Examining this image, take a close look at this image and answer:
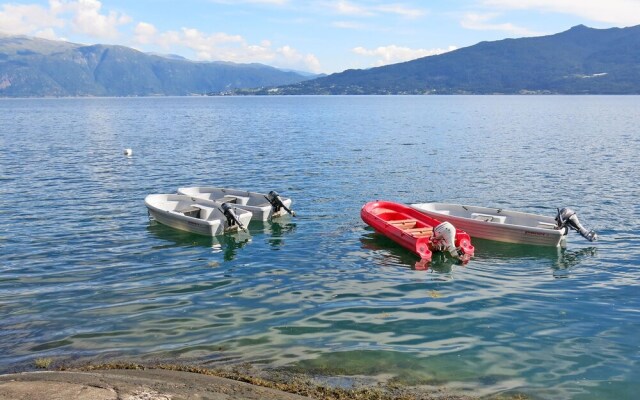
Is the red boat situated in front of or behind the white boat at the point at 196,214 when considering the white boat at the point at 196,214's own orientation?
behind

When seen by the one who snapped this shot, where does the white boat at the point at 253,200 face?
facing away from the viewer and to the left of the viewer

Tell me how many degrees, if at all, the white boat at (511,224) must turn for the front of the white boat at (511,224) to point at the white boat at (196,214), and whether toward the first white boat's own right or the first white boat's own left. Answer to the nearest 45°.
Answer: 0° — it already faces it

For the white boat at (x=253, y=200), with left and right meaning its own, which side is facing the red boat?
back

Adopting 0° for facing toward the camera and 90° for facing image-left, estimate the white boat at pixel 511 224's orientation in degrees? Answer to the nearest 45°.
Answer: approximately 90°

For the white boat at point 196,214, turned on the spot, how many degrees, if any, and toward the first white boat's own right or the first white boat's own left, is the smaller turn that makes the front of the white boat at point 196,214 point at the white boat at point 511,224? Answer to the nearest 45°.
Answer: approximately 135° to the first white boat's own right

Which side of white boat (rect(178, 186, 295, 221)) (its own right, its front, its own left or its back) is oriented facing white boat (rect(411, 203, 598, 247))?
back

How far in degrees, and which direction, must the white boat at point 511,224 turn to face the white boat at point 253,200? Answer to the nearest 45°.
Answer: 0° — it already faces it

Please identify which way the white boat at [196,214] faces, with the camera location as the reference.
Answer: facing away from the viewer and to the left of the viewer

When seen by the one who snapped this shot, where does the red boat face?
facing away from the viewer and to the left of the viewer
